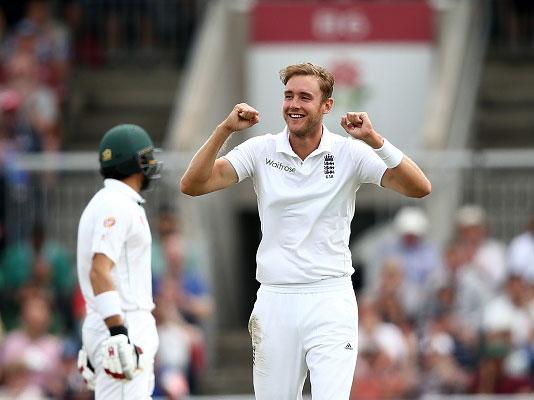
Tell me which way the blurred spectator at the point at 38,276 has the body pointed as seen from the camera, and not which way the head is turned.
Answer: toward the camera

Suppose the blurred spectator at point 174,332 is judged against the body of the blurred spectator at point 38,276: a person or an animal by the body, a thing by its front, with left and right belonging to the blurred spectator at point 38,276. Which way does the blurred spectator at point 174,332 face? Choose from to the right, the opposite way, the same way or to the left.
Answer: the same way

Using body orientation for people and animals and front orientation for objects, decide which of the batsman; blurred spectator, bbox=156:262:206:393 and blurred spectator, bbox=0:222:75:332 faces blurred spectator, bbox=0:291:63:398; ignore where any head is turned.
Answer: blurred spectator, bbox=0:222:75:332

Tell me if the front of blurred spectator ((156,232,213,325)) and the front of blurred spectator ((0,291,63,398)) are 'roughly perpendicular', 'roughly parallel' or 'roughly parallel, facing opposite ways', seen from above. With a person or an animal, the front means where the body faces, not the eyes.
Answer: roughly parallel

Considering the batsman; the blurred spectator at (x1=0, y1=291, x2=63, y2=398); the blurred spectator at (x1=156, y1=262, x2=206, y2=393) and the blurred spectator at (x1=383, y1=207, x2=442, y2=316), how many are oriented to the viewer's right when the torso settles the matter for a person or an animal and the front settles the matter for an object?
1

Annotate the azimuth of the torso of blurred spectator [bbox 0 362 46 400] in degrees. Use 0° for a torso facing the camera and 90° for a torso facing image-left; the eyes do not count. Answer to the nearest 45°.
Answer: approximately 0°

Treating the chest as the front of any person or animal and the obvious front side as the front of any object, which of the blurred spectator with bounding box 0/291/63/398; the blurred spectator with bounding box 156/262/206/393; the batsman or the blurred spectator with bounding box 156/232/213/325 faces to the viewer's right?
the batsman

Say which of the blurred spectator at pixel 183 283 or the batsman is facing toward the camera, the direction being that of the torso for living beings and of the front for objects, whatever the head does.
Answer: the blurred spectator

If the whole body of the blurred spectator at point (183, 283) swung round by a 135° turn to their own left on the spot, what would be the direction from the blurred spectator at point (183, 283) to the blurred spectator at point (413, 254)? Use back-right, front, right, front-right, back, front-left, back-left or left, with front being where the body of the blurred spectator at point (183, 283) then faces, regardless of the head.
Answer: front-right

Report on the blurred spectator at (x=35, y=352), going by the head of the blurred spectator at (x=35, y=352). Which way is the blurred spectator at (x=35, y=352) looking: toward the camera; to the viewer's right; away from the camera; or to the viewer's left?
toward the camera

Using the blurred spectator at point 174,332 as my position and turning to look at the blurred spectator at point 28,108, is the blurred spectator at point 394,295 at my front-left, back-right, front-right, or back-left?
back-right

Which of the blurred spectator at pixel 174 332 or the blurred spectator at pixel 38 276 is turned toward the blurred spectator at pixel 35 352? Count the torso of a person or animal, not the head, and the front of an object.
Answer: the blurred spectator at pixel 38 276

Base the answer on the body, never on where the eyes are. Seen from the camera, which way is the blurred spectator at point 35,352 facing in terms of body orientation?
toward the camera

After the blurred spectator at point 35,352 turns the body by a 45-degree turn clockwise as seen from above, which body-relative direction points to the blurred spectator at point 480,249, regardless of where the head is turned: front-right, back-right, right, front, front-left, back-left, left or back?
back-left

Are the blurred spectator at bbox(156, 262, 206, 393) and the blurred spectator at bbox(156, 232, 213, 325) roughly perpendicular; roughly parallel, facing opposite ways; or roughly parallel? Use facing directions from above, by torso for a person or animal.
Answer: roughly parallel

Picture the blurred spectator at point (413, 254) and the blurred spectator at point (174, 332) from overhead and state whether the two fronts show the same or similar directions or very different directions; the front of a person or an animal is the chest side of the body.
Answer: same or similar directions
